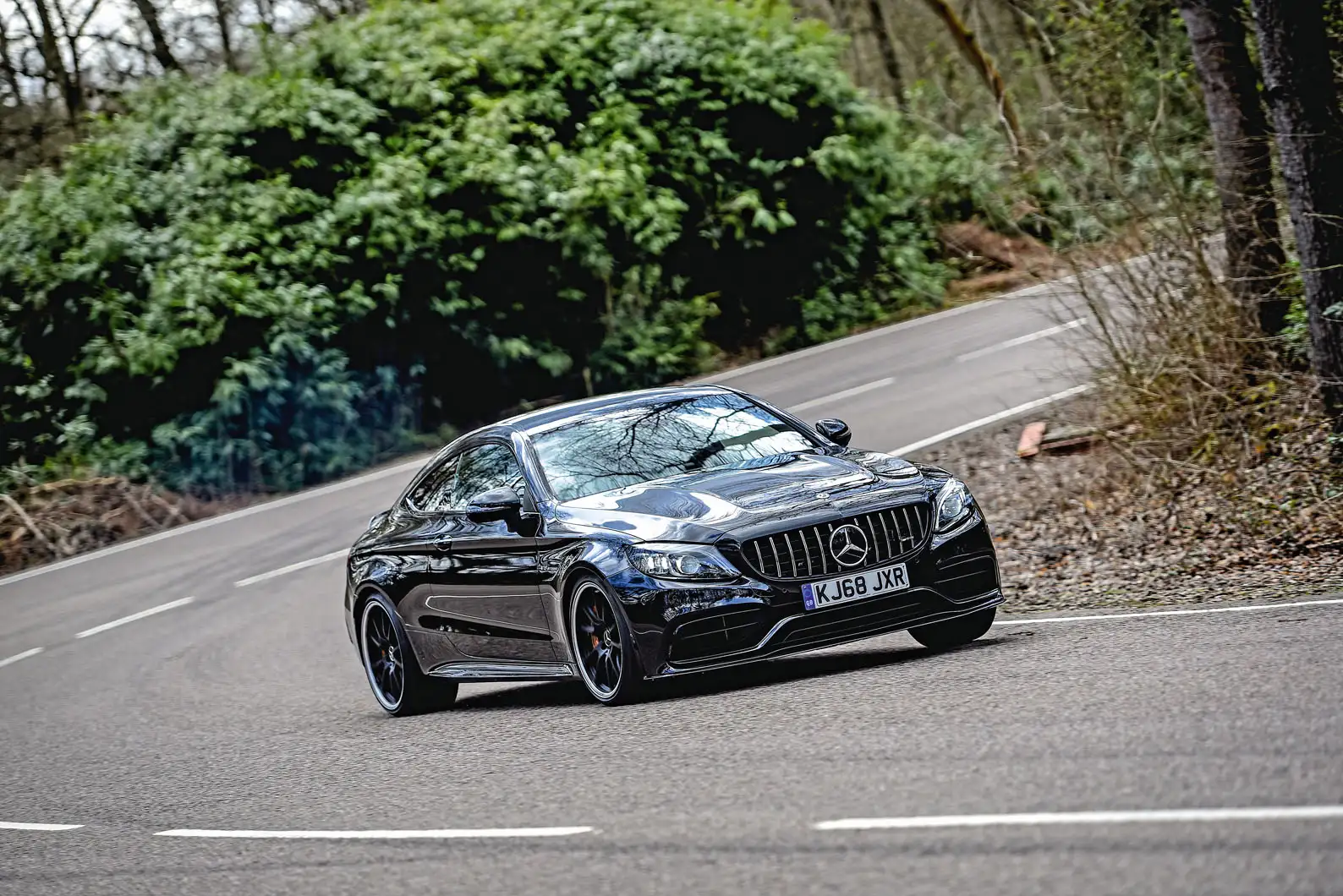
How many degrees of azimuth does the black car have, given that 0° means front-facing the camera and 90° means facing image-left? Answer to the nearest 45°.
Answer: approximately 315°

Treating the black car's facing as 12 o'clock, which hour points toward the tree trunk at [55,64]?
The tree trunk is roughly at 7 o'clock from the black car.

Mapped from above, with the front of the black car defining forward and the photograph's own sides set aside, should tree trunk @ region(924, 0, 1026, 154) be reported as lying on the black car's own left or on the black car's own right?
on the black car's own left

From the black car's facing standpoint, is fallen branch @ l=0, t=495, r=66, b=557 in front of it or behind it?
behind

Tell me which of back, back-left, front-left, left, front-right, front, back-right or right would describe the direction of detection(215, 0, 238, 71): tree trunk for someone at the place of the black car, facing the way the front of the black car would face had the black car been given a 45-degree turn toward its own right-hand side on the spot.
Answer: back

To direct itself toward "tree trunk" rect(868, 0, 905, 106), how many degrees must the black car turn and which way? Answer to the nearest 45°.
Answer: approximately 135° to its left

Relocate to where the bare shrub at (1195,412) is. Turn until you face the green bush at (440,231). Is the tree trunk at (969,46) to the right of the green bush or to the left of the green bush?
right

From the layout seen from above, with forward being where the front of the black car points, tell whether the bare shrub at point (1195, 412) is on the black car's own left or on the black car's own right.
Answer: on the black car's own left
